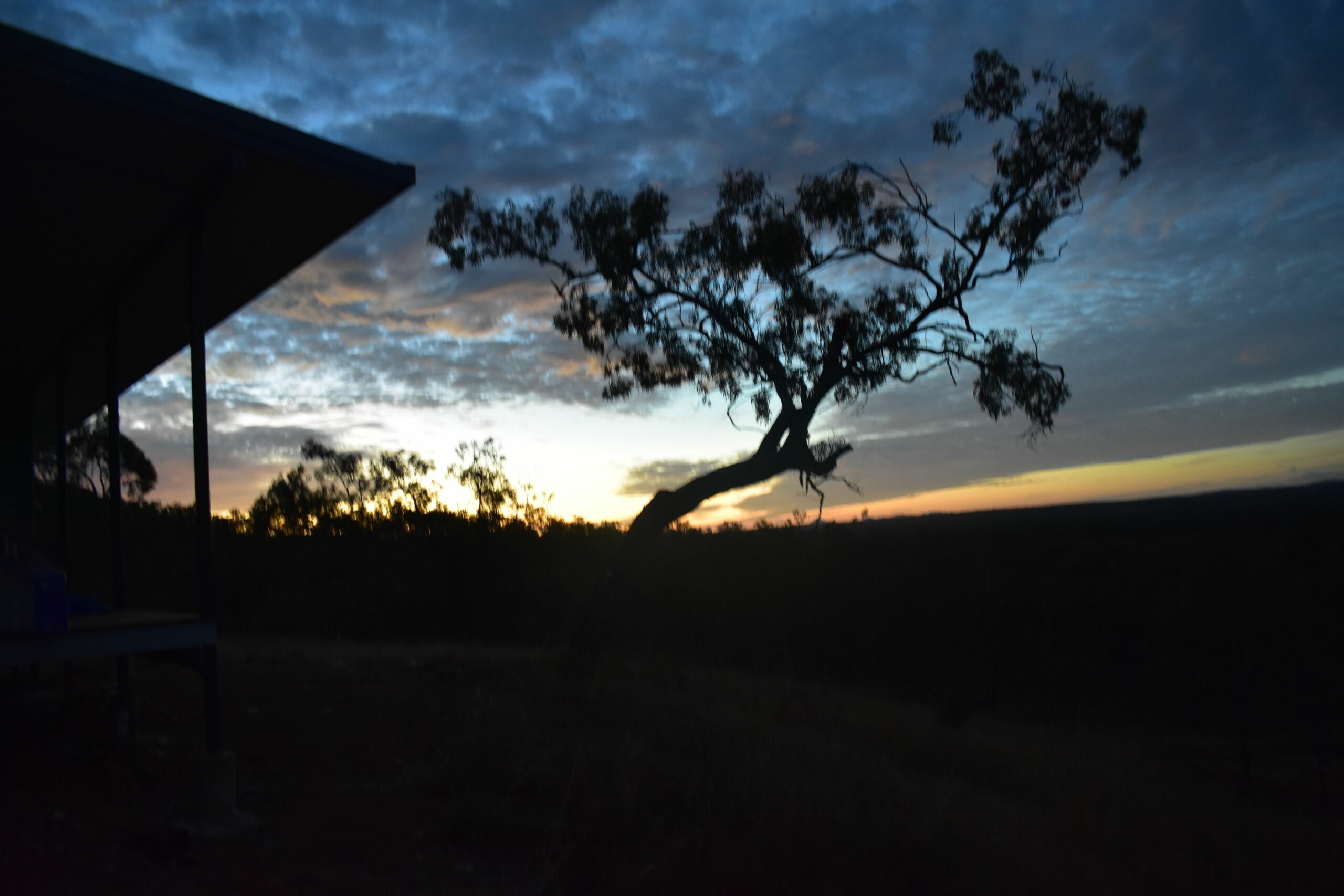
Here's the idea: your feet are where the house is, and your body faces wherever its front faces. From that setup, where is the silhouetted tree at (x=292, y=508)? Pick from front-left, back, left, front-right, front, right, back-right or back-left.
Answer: left

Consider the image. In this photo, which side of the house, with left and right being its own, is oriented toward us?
right
